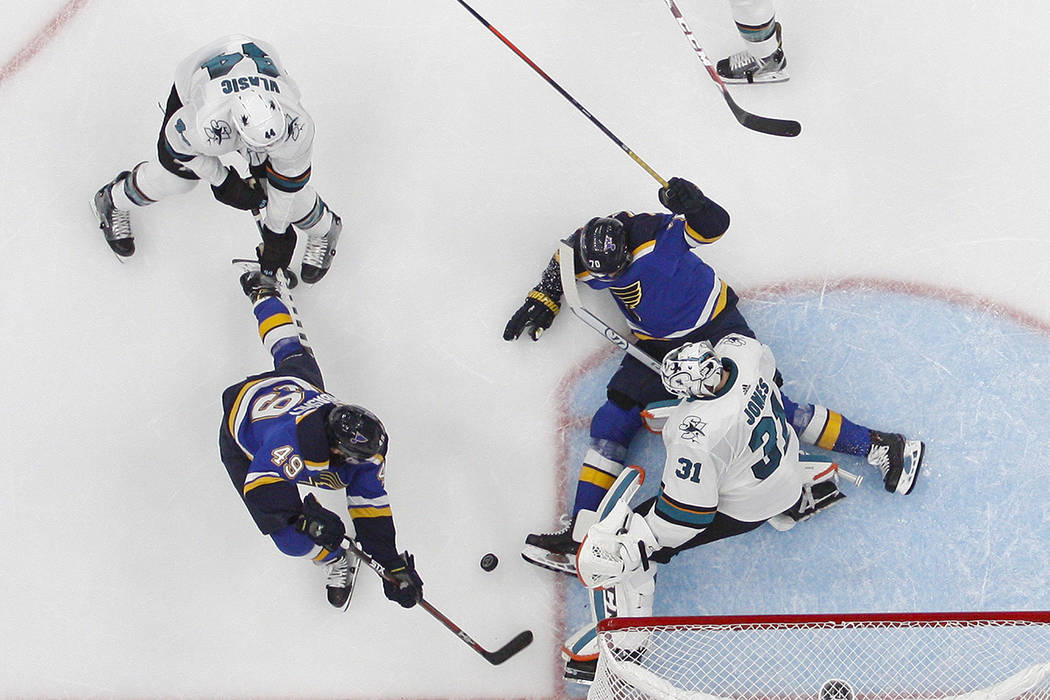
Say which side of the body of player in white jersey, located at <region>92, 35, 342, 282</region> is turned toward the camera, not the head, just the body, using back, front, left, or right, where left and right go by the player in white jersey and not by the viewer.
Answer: front

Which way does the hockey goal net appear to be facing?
away from the camera

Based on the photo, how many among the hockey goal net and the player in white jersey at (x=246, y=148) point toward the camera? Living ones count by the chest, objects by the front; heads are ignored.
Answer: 1

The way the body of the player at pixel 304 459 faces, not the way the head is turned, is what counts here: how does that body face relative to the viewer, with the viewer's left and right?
facing the viewer and to the right of the viewer

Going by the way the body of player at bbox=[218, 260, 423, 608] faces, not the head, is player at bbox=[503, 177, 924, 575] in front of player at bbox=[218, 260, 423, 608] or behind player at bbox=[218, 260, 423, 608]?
in front

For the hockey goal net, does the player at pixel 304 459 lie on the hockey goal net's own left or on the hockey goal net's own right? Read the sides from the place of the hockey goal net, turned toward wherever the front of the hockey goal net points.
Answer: on the hockey goal net's own left

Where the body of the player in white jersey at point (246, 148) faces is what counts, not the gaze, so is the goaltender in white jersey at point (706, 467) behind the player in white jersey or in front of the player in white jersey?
in front

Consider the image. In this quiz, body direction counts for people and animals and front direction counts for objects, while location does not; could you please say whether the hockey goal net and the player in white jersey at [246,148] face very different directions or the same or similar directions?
very different directions

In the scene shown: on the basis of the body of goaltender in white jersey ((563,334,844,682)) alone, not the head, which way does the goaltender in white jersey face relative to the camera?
to the viewer's left

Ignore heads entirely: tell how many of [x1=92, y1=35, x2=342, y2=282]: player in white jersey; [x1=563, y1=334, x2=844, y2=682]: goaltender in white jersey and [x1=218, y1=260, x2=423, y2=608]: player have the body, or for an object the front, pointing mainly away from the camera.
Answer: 0

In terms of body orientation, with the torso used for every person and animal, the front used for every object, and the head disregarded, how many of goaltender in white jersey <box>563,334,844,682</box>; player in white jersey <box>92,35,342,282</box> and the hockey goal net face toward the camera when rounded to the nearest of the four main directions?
1

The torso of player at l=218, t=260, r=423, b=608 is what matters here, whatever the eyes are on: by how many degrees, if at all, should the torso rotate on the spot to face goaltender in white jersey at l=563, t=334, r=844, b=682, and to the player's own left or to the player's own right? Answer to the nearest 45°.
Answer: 0° — they already face them

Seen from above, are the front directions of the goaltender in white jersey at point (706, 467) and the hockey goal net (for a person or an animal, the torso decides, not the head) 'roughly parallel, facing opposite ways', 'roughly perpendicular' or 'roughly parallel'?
roughly perpendicular

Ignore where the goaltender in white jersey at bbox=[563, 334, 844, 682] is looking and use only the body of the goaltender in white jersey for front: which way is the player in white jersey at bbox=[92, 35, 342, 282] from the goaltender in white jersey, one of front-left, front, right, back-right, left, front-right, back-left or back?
front-right

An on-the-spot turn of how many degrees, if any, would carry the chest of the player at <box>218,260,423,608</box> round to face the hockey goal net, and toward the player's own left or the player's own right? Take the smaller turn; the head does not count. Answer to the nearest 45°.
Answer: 0° — they already face it
